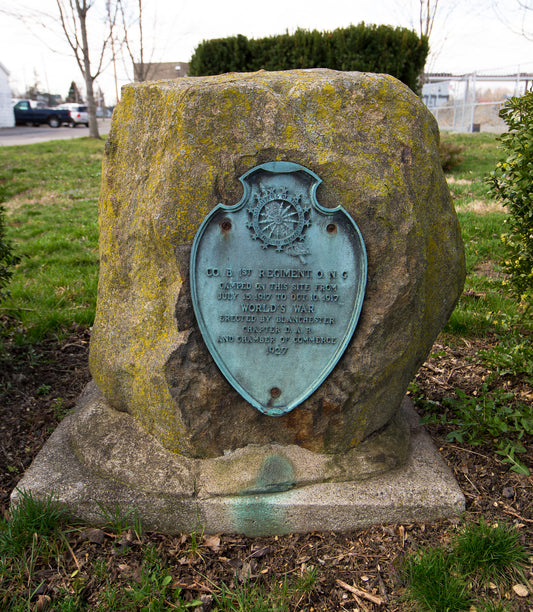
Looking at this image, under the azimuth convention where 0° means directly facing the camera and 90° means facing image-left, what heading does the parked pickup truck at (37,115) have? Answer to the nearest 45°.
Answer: approximately 90°

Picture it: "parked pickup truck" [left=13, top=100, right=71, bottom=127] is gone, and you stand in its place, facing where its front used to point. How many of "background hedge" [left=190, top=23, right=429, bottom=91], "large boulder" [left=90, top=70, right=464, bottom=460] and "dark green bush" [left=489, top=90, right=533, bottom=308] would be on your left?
3

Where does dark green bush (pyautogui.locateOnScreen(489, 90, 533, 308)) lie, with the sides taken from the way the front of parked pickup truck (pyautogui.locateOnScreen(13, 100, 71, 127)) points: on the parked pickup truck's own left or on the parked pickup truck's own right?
on the parked pickup truck's own left

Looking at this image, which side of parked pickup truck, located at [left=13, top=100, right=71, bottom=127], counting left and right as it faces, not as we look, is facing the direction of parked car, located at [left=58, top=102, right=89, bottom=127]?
back

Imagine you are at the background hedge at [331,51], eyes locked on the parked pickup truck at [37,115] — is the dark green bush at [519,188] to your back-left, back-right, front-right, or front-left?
back-left

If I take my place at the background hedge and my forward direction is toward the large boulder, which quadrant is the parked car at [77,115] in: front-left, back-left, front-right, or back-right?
back-right

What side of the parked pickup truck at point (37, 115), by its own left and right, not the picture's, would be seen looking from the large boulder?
left

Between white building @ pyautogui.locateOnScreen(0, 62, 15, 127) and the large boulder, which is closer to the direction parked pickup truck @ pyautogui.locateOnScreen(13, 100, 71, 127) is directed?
the white building

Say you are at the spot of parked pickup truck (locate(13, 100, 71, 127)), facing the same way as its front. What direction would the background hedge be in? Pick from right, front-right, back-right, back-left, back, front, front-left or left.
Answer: left
